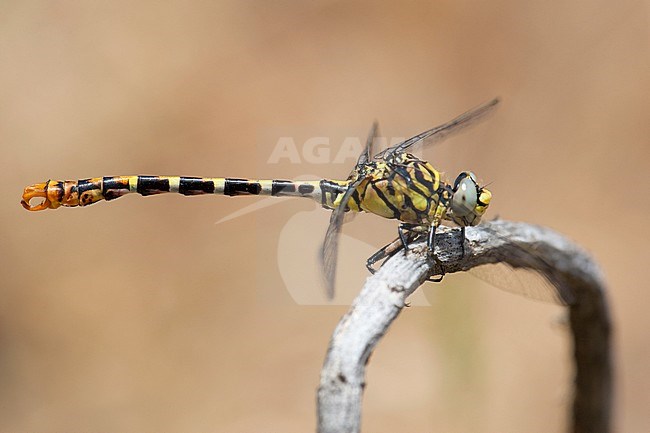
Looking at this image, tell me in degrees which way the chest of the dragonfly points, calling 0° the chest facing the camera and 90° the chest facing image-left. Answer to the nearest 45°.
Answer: approximately 270°
